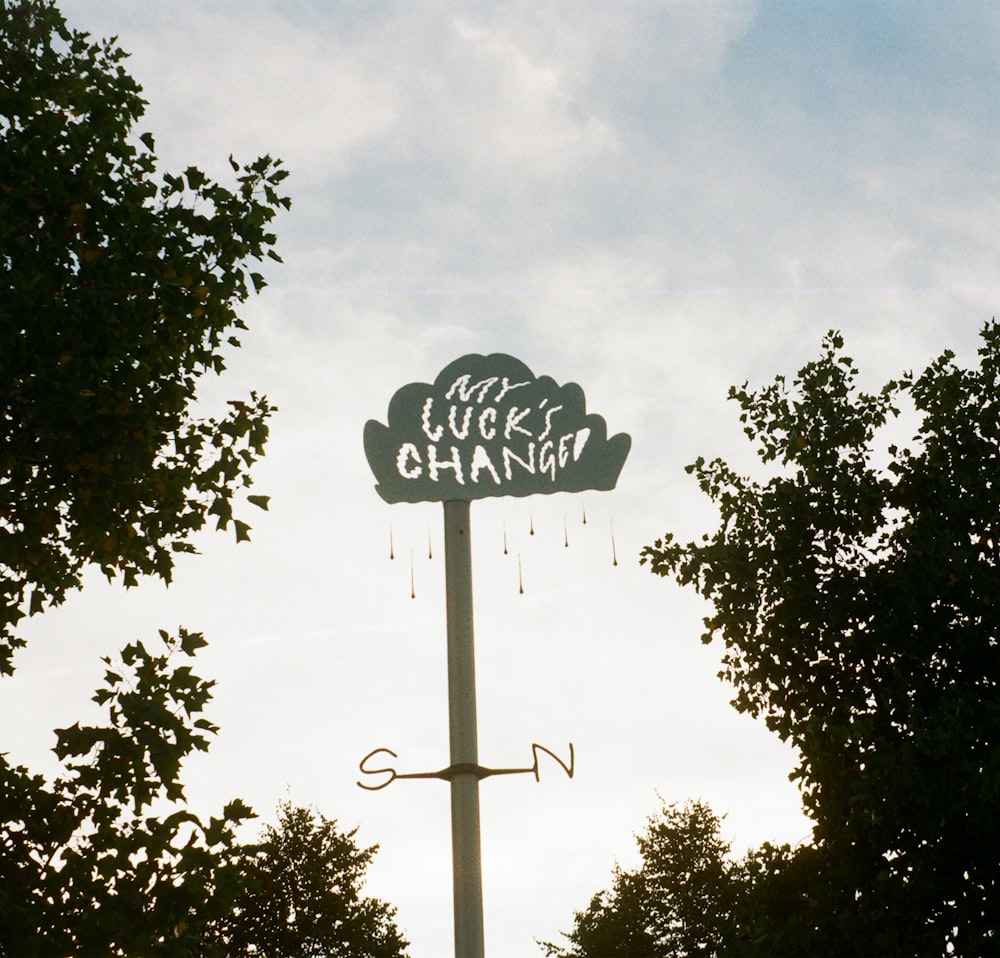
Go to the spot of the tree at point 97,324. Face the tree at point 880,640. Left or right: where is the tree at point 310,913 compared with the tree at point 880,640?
left

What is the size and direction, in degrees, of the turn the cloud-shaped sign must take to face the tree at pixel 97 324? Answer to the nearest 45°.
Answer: approximately 90° to its right

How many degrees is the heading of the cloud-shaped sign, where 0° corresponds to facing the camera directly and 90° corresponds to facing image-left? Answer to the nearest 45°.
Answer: approximately 0°
